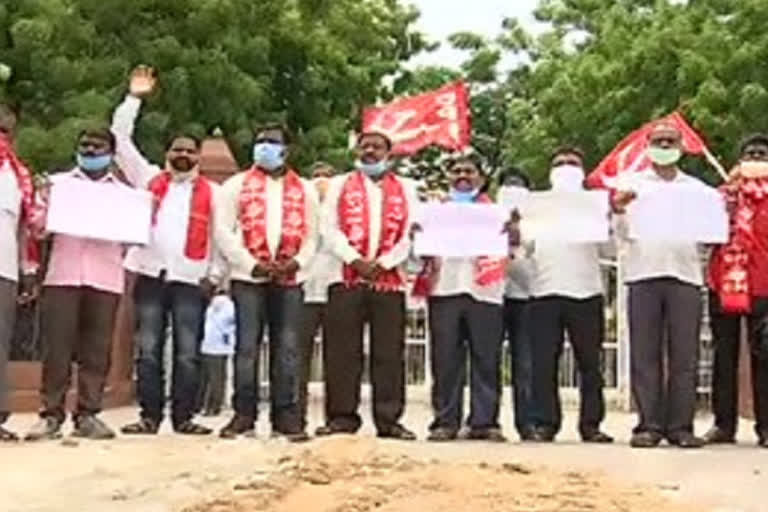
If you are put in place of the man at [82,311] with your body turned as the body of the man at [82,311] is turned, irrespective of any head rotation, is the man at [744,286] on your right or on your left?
on your left

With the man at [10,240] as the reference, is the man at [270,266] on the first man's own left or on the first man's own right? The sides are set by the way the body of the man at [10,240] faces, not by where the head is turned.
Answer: on the first man's own left

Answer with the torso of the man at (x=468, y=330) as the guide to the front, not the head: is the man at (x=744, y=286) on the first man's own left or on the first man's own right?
on the first man's own left

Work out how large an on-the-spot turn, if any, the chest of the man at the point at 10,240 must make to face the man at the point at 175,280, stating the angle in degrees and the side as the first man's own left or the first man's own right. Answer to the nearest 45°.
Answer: approximately 90° to the first man's own left

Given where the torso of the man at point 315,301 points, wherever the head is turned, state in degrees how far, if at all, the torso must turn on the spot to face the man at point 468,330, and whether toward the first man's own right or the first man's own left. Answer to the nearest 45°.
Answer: approximately 90° to the first man's own left

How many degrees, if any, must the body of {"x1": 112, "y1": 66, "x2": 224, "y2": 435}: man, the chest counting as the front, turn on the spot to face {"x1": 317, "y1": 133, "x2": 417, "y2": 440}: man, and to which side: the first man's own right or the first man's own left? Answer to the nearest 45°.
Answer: approximately 90° to the first man's own left
